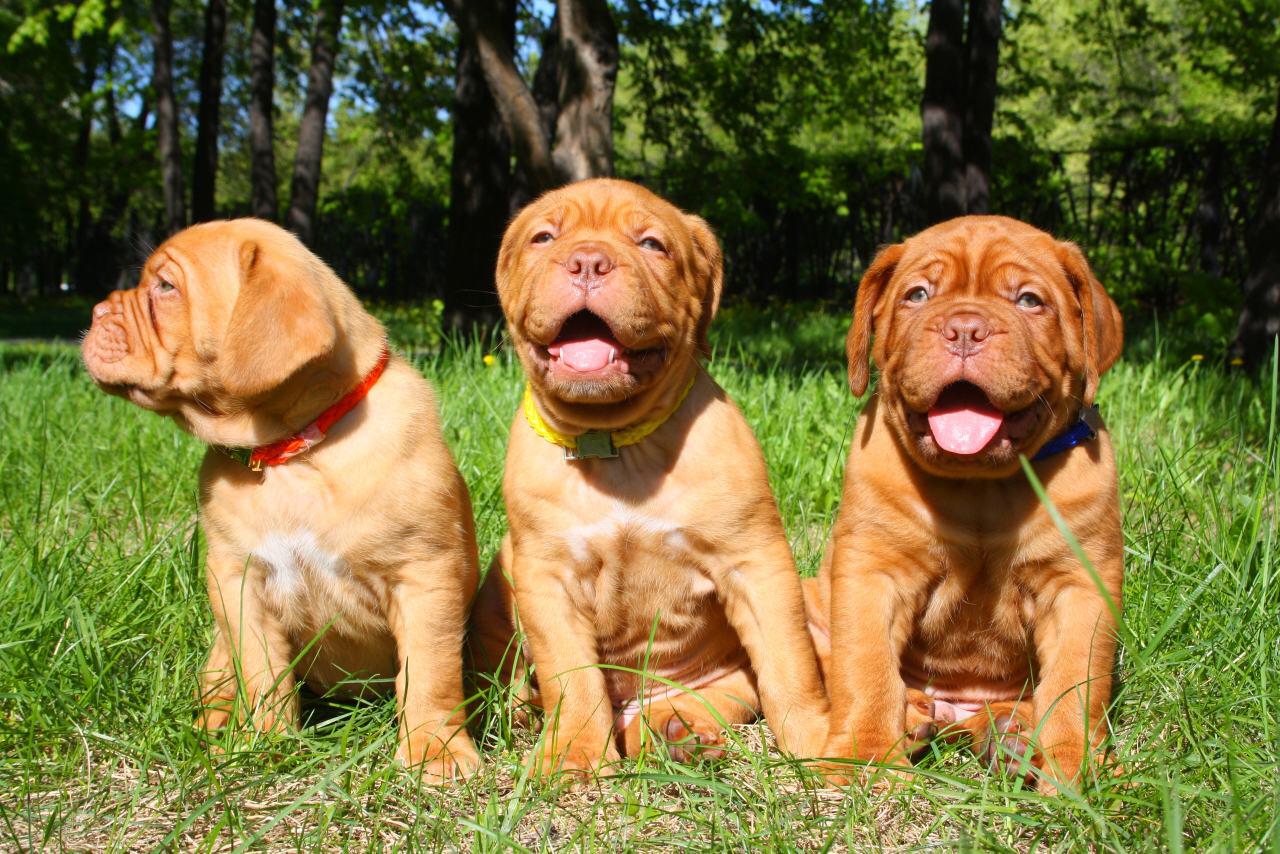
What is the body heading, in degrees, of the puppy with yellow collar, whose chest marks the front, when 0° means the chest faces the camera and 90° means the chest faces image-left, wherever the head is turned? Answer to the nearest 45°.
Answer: approximately 0°

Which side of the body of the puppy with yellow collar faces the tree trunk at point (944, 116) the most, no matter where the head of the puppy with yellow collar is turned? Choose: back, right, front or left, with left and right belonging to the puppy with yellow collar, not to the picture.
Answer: back

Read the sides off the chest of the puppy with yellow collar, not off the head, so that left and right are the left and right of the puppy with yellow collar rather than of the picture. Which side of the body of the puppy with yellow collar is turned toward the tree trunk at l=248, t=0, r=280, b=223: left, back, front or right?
back

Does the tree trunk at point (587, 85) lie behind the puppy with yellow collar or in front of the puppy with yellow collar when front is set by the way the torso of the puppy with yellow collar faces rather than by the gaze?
behind

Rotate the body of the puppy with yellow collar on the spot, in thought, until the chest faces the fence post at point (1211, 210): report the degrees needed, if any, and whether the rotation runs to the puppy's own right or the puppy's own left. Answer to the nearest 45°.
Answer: approximately 135° to the puppy's own left

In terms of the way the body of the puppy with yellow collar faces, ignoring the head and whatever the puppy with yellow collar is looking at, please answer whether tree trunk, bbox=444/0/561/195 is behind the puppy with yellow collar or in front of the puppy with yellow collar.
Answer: behind

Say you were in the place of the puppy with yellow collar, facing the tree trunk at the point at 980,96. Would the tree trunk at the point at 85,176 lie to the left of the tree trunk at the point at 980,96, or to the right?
left

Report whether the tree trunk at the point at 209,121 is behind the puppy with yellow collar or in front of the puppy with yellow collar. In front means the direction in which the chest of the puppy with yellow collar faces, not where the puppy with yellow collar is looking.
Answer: behind
